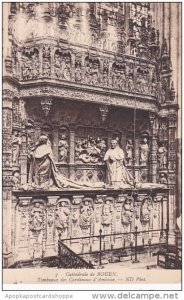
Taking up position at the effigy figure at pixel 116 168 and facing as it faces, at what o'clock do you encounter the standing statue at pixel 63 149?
The standing statue is roughly at 1 o'clock from the effigy figure.

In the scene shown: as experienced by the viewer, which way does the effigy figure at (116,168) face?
facing the viewer and to the left of the viewer

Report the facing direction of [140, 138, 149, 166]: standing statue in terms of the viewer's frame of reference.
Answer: facing the viewer

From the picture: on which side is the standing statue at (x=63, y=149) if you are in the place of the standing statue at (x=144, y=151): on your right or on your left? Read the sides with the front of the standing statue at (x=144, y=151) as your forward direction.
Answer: on your right

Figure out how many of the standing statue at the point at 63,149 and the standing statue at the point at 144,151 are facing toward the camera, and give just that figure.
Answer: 2

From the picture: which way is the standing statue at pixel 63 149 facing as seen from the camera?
toward the camera
